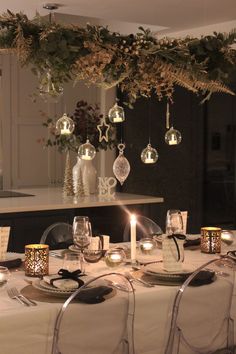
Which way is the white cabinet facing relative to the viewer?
toward the camera

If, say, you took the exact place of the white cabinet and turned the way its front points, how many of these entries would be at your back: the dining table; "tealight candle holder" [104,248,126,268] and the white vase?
0

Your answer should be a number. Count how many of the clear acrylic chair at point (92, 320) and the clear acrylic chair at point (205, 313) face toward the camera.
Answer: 0

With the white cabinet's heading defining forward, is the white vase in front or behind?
in front

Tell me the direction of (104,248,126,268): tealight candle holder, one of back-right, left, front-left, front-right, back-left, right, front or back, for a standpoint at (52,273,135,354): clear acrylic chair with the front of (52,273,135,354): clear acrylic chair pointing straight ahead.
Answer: front-right

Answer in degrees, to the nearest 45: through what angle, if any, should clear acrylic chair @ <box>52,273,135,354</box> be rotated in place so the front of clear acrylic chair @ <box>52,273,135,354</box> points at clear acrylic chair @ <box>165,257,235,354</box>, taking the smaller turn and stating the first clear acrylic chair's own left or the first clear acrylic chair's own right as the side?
approximately 90° to the first clear acrylic chair's own right

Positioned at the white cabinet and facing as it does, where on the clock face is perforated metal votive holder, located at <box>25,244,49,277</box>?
The perforated metal votive holder is roughly at 12 o'clock from the white cabinet.

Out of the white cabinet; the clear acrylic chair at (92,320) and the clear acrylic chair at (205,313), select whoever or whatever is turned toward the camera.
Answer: the white cabinet

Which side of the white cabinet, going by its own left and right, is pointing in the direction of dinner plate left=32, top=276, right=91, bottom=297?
front

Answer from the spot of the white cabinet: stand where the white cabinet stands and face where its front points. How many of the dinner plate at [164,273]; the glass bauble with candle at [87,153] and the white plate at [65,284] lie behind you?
0

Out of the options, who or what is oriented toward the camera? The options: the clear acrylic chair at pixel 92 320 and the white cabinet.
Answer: the white cabinet

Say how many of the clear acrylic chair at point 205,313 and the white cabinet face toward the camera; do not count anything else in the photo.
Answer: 1

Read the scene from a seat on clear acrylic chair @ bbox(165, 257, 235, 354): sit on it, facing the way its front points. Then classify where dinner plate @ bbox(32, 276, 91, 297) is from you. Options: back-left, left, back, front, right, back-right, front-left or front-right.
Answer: front-left

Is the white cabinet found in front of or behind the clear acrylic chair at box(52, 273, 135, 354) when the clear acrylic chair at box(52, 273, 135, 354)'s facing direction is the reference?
in front

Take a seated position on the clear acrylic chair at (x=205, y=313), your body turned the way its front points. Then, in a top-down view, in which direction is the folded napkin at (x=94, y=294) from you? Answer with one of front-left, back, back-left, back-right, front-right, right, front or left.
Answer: left

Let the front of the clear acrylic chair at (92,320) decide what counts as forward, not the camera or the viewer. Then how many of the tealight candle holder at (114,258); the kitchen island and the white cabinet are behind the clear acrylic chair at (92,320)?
0

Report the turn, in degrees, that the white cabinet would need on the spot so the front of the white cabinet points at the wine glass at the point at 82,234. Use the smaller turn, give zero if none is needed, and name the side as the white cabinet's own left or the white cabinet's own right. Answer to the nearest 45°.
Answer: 0° — it already faces it

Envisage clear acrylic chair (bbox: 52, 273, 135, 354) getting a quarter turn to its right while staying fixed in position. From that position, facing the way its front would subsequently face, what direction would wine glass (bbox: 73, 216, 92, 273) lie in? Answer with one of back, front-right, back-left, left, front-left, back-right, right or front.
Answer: front-left

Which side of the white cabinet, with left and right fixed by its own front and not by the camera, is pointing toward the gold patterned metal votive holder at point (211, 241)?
front

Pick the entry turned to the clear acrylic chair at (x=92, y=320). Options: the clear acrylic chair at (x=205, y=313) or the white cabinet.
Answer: the white cabinet

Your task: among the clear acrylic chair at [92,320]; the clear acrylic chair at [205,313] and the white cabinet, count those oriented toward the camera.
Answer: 1

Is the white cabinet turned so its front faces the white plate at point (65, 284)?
yes
